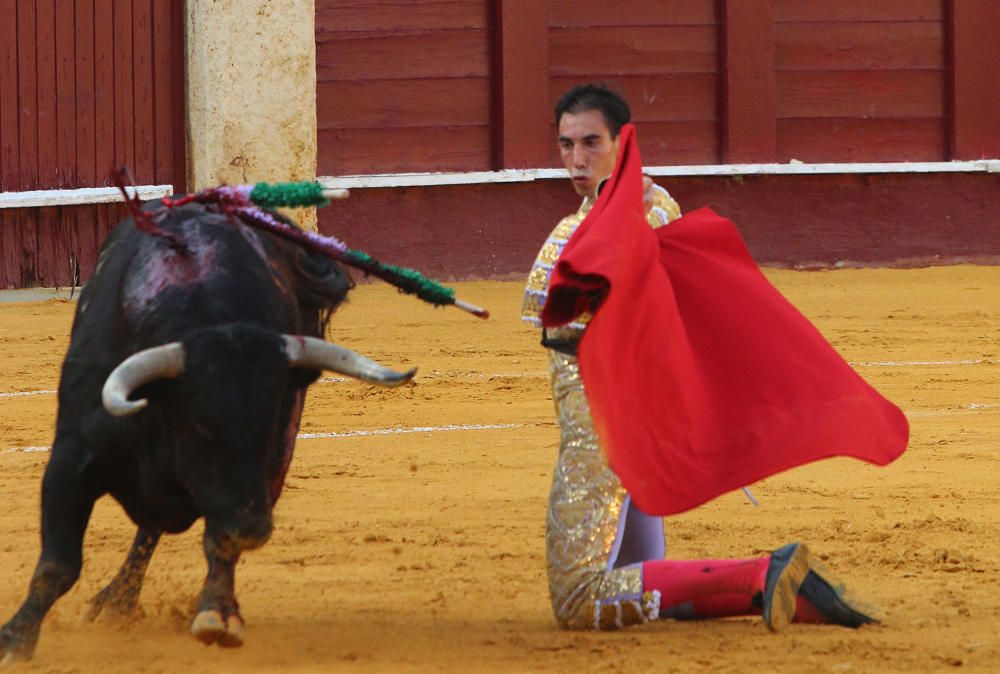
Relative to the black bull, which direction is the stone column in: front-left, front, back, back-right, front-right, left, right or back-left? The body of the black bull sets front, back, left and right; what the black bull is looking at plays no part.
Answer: back

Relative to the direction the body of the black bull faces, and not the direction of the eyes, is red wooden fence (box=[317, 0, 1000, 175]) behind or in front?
behind

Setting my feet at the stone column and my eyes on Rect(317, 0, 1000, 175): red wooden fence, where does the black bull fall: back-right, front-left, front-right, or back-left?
back-right

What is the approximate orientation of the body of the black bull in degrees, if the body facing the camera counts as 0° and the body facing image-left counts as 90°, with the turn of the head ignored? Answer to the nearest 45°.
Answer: approximately 0°

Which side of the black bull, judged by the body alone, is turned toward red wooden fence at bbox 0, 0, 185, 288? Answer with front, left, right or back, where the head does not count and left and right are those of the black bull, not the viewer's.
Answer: back
